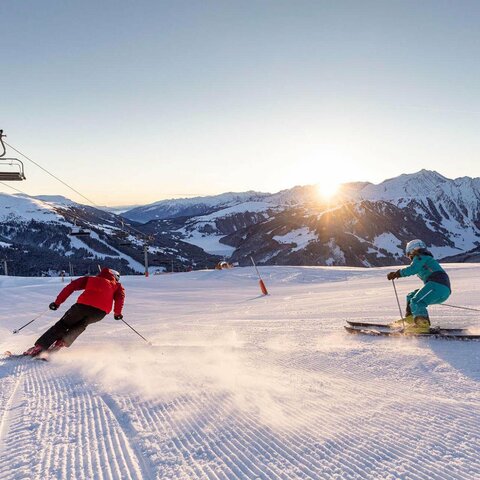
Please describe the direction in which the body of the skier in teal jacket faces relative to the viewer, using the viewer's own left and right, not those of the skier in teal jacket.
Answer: facing to the left of the viewer

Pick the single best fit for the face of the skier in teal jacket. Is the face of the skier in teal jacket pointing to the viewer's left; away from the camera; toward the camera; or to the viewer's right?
to the viewer's left

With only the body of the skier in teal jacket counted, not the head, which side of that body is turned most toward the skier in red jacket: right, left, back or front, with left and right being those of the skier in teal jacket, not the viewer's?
front
